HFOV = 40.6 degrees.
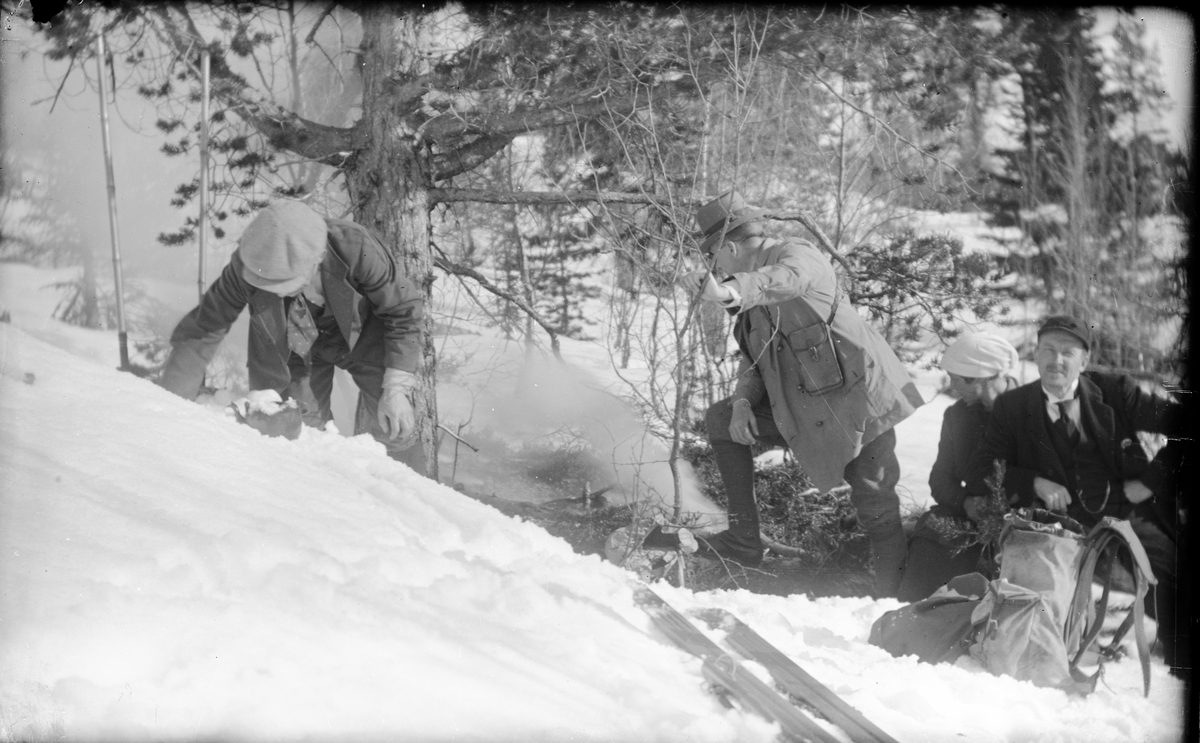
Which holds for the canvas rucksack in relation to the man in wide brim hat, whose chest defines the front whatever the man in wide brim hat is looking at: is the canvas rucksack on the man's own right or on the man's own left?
on the man's own left

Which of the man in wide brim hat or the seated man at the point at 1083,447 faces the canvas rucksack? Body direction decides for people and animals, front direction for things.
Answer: the seated man

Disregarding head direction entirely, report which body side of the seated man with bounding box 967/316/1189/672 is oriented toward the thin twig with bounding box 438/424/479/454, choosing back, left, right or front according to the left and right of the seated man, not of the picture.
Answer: right

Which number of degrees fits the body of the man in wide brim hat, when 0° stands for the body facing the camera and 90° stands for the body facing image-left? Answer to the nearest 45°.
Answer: approximately 90°

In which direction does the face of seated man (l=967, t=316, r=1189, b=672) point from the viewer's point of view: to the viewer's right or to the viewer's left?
to the viewer's left

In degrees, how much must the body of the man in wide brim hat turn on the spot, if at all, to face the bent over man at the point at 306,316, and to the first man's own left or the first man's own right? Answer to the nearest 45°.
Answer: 0° — they already face them

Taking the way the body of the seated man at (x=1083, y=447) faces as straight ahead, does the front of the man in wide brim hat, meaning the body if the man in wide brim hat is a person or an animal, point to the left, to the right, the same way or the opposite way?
to the right

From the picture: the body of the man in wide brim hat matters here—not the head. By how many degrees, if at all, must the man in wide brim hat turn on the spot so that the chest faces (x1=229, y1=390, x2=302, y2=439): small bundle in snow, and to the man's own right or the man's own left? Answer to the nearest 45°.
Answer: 0° — they already face it
